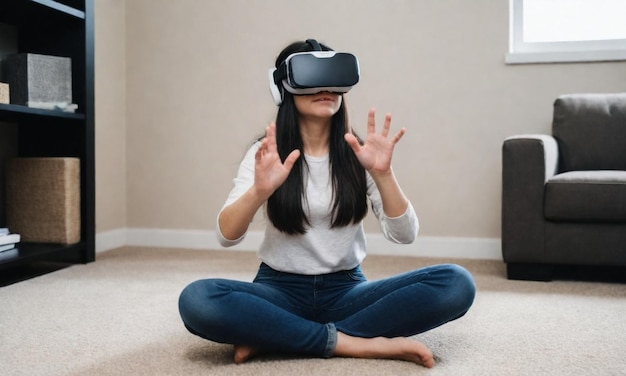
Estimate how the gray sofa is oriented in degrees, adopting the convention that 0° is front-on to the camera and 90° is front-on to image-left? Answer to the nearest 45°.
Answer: approximately 0°

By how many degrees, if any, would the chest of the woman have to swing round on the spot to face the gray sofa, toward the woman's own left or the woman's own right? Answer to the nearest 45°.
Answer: approximately 135° to the woman's own left

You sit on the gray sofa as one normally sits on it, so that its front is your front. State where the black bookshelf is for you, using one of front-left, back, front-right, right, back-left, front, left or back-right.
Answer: right

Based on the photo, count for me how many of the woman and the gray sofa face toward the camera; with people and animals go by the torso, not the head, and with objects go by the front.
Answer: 2

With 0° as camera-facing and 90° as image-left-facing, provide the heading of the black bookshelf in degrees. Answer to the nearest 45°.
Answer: approximately 315°

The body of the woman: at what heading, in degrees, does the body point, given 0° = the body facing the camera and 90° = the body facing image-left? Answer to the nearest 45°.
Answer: approximately 0°
